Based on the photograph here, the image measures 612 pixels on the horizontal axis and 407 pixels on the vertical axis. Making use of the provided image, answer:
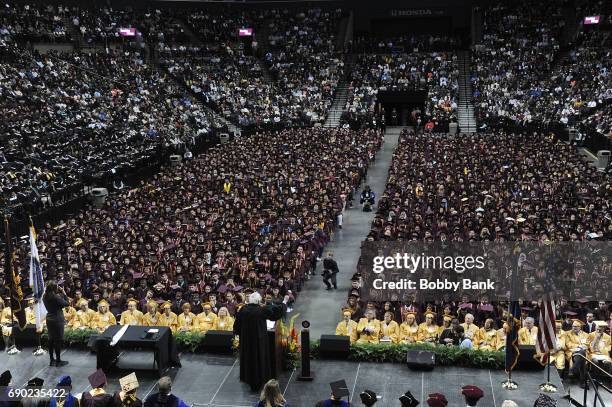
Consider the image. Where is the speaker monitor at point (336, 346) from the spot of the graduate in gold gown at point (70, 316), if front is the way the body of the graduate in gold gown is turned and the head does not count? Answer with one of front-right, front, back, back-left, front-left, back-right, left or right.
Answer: front-left

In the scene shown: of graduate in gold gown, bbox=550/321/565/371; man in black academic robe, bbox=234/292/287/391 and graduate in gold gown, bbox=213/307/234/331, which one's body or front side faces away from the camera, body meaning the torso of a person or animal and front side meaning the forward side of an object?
the man in black academic robe

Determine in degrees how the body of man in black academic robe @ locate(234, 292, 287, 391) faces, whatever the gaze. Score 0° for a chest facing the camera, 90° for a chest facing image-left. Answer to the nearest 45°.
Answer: approximately 180°

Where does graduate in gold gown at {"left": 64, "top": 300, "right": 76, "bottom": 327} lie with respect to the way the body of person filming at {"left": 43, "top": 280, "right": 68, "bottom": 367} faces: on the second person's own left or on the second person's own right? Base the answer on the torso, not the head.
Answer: on the second person's own left

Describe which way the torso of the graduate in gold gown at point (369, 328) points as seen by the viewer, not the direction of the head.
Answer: toward the camera

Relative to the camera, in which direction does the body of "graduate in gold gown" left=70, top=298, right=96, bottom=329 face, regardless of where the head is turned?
toward the camera

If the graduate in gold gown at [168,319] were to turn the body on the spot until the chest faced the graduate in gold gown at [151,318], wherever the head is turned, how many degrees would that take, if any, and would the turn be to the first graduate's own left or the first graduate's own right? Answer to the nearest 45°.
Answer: approximately 135° to the first graduate's own right

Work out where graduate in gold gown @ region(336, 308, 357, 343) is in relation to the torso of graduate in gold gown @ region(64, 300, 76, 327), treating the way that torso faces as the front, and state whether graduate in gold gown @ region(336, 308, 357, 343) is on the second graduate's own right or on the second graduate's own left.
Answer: on the second graduate's own left

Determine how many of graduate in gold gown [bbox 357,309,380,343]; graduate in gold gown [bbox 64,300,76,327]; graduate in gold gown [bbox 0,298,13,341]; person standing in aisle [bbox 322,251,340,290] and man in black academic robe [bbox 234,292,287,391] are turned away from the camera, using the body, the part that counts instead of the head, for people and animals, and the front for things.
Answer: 1

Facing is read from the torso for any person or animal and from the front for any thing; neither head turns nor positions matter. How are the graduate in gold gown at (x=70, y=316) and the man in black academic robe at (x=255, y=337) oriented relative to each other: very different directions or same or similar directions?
very different directions

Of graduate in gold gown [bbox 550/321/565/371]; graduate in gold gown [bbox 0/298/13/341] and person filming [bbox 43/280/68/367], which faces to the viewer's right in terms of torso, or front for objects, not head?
the person filming

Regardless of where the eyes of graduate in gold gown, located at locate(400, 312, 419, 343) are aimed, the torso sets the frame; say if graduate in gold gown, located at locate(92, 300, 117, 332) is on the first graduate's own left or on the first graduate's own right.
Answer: on the first graduate's own right

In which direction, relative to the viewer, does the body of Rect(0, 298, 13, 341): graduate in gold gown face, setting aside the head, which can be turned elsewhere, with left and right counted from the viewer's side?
facing the viewer
